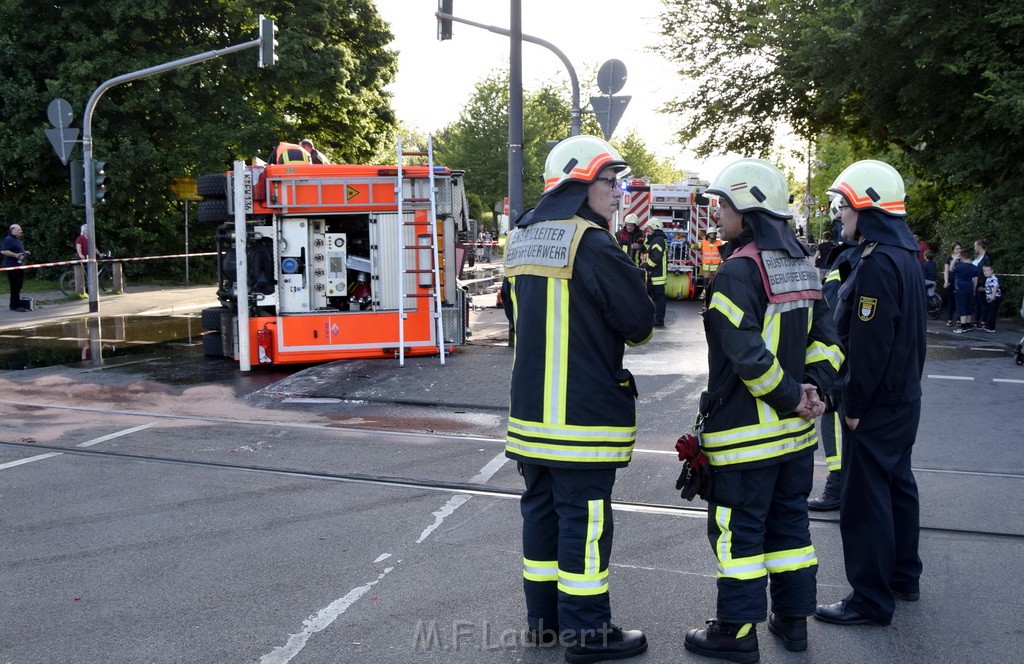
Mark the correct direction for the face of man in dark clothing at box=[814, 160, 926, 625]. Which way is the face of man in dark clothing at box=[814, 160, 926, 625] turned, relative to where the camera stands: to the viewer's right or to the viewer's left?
to the viewer's left

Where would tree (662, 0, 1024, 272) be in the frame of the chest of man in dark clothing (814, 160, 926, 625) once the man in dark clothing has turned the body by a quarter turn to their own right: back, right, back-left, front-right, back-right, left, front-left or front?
front

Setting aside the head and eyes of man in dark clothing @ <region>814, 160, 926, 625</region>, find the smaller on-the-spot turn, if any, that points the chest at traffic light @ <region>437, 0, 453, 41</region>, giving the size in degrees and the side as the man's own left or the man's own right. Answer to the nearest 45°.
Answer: approximately 45° to the man's own right

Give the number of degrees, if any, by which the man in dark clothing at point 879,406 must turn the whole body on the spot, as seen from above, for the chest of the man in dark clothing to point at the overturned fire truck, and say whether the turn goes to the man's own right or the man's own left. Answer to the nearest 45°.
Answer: approximately 45° to the man's own right

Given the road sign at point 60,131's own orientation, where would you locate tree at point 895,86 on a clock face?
The tree is roughly at 4 o'clock from the road sign.

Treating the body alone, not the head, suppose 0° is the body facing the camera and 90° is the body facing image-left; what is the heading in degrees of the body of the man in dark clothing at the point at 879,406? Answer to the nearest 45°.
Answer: approximately 90°

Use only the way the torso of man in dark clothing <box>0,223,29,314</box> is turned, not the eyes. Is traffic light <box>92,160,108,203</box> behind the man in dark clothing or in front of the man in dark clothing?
in front

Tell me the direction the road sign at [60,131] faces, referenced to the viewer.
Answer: facing away from the viewer
